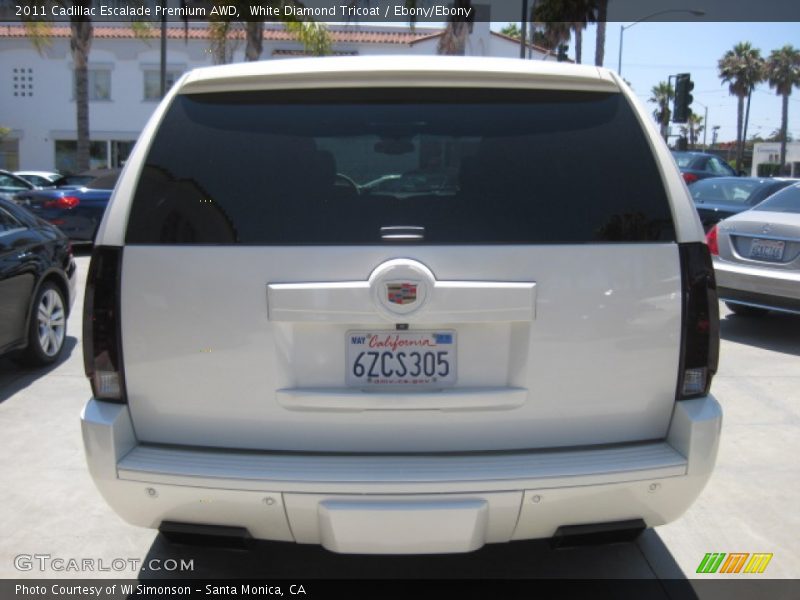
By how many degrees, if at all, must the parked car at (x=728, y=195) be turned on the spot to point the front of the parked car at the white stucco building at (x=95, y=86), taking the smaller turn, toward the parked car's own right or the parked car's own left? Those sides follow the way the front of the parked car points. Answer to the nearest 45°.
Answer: approximately 90° to the parked car's own left

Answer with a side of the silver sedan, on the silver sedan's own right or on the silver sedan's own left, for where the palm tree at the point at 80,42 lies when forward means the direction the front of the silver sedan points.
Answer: on the silver sedan's own left

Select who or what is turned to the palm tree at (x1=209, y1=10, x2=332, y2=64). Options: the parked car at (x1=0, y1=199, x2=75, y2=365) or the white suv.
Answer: the white suv

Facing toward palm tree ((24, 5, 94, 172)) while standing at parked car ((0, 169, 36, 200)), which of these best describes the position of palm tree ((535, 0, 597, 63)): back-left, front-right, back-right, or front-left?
front-right

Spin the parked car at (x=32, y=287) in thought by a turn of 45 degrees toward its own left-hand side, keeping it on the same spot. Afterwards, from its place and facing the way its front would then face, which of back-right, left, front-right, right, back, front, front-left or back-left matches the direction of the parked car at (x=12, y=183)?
back

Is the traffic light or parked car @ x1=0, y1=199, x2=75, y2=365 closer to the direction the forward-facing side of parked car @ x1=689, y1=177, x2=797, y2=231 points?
the traffic light

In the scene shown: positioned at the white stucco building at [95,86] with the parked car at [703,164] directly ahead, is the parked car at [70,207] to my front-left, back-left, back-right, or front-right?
front-right

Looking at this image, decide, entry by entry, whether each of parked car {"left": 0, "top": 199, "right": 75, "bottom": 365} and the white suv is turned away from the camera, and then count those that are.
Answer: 1

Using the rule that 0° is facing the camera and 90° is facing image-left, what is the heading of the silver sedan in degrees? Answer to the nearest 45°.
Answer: approximately 225°

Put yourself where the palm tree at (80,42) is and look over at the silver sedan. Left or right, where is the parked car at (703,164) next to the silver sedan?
left

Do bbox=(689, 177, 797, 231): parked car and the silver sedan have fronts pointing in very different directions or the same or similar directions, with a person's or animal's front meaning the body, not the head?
same or similar directions

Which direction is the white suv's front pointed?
away from the camera

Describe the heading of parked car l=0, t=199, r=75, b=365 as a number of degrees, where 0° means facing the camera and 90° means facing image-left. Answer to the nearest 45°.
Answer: approximately 45°

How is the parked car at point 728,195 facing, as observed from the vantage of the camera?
facing away from the viewer and to the right of the viewer

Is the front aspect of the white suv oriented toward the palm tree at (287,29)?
yes
